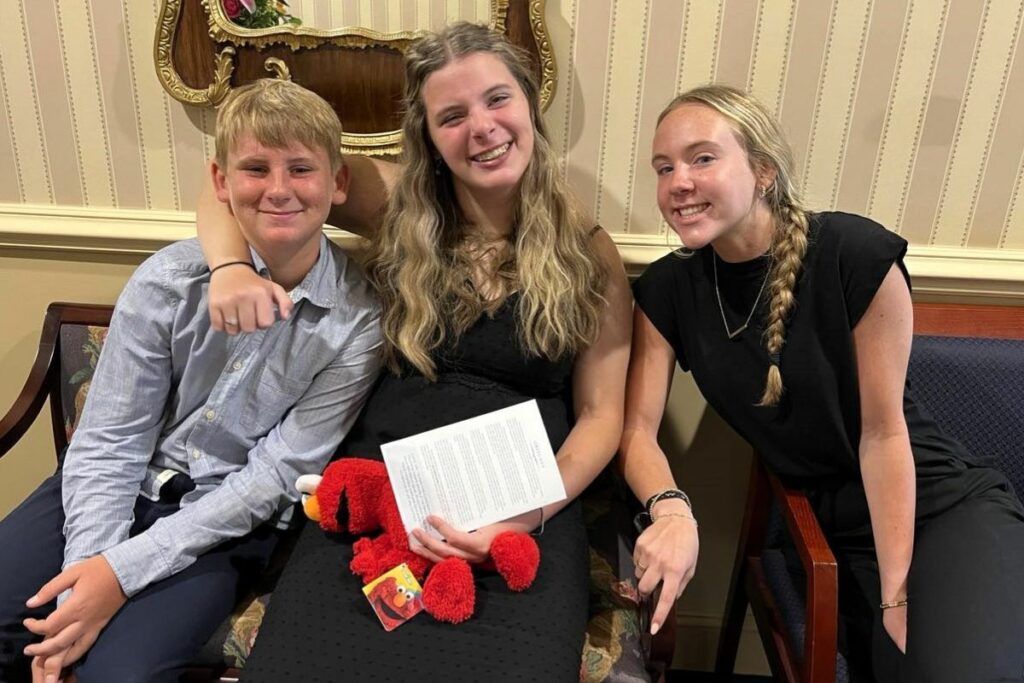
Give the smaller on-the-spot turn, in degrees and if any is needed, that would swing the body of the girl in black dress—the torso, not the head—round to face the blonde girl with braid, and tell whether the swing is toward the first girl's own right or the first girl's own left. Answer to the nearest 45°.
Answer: approximately 45° to the first girl's own left

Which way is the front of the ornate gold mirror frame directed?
toward the camera

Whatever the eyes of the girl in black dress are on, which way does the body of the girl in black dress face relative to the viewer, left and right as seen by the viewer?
facing the viewer

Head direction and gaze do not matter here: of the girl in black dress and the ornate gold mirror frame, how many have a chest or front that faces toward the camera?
2

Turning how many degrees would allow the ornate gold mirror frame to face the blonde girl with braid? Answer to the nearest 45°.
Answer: approximately 45° to its left
